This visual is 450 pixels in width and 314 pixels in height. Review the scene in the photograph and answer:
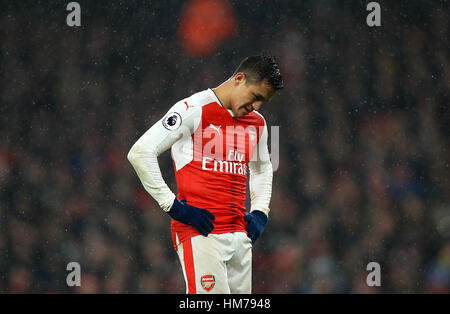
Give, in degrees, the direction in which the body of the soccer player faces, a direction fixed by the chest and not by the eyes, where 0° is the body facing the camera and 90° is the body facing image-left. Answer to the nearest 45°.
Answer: approximately 315°
